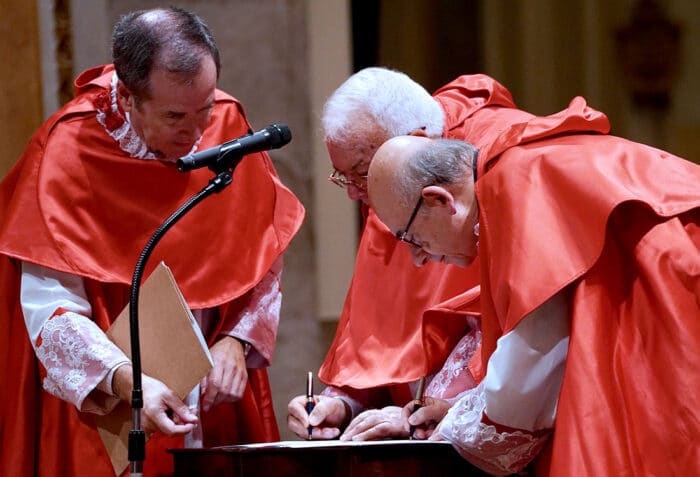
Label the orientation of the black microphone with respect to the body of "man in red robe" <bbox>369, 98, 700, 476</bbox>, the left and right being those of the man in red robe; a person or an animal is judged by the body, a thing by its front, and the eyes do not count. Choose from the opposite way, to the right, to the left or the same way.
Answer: the opposite way

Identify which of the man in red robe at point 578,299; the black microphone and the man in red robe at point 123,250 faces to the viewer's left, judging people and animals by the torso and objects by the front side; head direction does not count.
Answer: the man in red robe at point 578,299

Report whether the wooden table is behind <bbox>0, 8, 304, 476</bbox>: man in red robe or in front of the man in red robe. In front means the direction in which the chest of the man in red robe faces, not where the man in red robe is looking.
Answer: in front

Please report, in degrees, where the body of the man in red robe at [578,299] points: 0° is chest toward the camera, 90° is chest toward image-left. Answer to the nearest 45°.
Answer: approximately 90°

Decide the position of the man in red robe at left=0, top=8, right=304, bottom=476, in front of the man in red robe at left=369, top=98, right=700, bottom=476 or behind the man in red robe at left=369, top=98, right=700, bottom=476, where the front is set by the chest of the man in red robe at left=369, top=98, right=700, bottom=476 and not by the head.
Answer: in front

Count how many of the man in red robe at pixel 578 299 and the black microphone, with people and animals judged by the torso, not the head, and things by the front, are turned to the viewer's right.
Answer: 1

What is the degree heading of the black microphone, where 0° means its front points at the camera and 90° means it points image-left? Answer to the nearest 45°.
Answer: approximately 270°

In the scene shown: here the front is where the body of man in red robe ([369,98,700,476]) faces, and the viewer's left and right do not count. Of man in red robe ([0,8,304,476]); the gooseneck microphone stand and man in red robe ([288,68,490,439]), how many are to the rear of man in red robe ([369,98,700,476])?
0

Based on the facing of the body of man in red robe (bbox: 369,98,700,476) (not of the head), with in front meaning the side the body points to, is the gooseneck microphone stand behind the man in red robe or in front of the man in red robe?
in front

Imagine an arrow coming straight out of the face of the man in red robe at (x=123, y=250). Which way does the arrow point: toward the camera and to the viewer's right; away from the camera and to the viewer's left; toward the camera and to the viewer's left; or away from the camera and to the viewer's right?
toward the camera and to the viewer's right

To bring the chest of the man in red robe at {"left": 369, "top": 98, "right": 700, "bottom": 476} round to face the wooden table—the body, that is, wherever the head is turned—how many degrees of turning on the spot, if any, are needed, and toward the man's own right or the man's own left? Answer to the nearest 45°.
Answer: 0° — they already face it

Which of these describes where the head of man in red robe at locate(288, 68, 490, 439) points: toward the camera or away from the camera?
toward the camera

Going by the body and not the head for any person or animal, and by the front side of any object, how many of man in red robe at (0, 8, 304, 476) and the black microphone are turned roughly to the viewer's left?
0

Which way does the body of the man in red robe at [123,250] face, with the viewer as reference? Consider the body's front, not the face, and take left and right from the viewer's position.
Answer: facing the viewer and to the right of the viewer

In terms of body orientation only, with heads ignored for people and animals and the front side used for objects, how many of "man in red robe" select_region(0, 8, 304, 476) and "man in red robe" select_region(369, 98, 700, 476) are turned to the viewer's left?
1

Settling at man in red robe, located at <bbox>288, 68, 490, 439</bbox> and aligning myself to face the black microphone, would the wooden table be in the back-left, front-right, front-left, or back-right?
front-left
